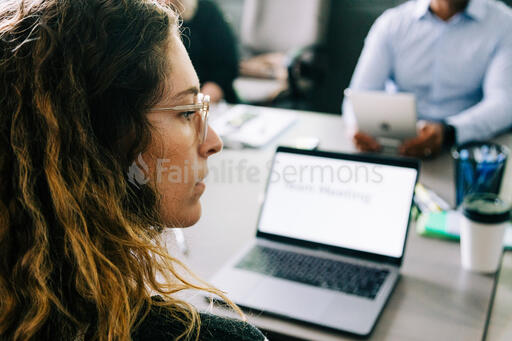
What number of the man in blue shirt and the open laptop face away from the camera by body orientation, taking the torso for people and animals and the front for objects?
0

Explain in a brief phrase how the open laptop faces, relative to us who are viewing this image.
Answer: facing the viewer and to the left of the viewer

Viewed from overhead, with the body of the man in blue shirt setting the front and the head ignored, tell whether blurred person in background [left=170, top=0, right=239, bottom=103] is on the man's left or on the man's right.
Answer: on the man's right

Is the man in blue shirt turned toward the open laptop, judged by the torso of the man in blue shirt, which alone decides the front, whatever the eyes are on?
yes

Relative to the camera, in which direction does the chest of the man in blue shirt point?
toward the camera

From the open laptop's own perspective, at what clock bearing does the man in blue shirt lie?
The man in blue shirt is roughly at 5 o'clock from the open laptop.

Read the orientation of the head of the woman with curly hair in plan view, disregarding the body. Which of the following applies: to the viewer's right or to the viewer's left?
to the viewer's right

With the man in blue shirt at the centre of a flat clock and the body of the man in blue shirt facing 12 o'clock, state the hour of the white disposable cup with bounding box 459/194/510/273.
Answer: The white disposable cup is roughly at 12 o'clock from the man in blue shirt.
